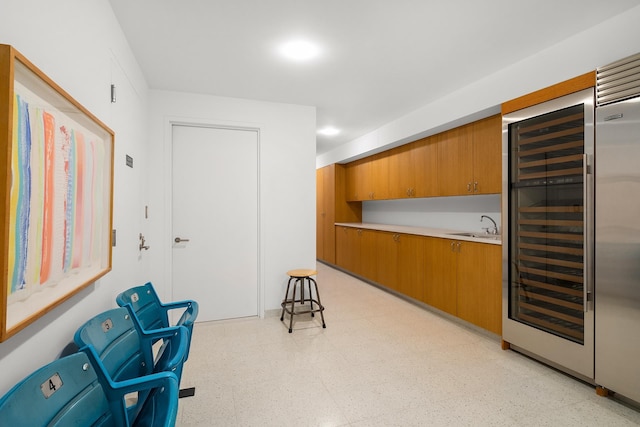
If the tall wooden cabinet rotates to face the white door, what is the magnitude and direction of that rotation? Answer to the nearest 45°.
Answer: approximately 45° to its left

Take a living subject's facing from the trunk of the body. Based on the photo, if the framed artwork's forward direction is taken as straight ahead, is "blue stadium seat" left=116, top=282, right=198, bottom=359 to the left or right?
on its left

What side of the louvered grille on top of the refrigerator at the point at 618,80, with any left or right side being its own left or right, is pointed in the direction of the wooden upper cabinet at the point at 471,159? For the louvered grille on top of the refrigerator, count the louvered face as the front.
right

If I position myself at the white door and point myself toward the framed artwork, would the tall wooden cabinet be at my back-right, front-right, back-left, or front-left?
back-left

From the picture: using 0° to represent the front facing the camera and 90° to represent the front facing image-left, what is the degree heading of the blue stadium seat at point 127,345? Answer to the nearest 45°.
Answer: approximately 315°

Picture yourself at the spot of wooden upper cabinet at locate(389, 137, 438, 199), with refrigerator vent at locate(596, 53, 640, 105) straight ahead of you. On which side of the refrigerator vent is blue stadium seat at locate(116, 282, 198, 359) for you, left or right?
right

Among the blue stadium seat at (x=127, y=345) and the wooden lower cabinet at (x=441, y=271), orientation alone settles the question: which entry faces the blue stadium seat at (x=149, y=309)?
the wooden lower cabinet

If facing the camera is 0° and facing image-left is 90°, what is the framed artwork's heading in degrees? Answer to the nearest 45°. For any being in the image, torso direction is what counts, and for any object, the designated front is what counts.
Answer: approximately 270°
